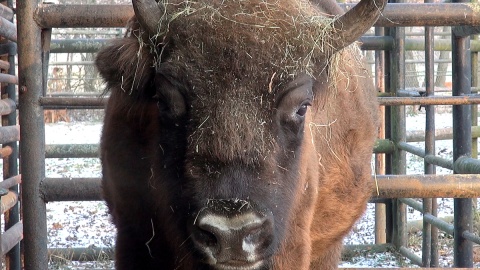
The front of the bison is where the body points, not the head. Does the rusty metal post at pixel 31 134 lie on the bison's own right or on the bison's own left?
on the bison's own right

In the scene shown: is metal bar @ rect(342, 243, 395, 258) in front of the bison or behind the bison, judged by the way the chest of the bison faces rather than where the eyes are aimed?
behind

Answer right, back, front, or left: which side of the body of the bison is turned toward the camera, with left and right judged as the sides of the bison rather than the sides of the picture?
front

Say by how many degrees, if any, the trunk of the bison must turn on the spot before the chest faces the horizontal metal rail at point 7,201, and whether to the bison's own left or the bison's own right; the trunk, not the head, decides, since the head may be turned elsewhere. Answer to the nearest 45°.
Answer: approximately 135° to the bison's own right
